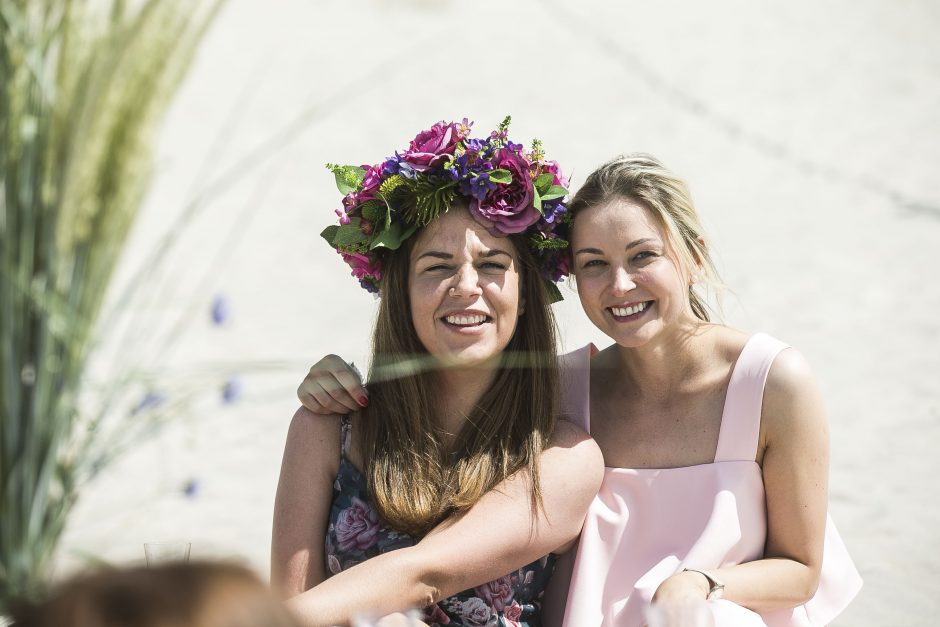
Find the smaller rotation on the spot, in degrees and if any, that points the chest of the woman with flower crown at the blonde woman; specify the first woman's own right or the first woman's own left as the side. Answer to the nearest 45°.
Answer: approximately 90° to the first woman's own left

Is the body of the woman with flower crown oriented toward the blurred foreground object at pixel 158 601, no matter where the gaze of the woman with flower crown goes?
yes

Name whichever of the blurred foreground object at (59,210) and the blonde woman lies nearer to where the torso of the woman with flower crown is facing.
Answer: the blurred foreground object

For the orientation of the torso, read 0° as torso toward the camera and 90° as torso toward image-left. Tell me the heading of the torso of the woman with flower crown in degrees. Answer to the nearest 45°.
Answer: approximately 0°
